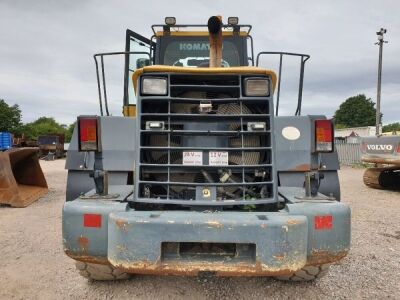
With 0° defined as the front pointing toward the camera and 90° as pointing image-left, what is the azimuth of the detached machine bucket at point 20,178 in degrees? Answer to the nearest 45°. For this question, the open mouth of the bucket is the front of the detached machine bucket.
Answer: approximately 315°

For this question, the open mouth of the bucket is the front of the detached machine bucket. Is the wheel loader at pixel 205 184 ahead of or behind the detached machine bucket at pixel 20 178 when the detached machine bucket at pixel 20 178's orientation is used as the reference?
ahead
